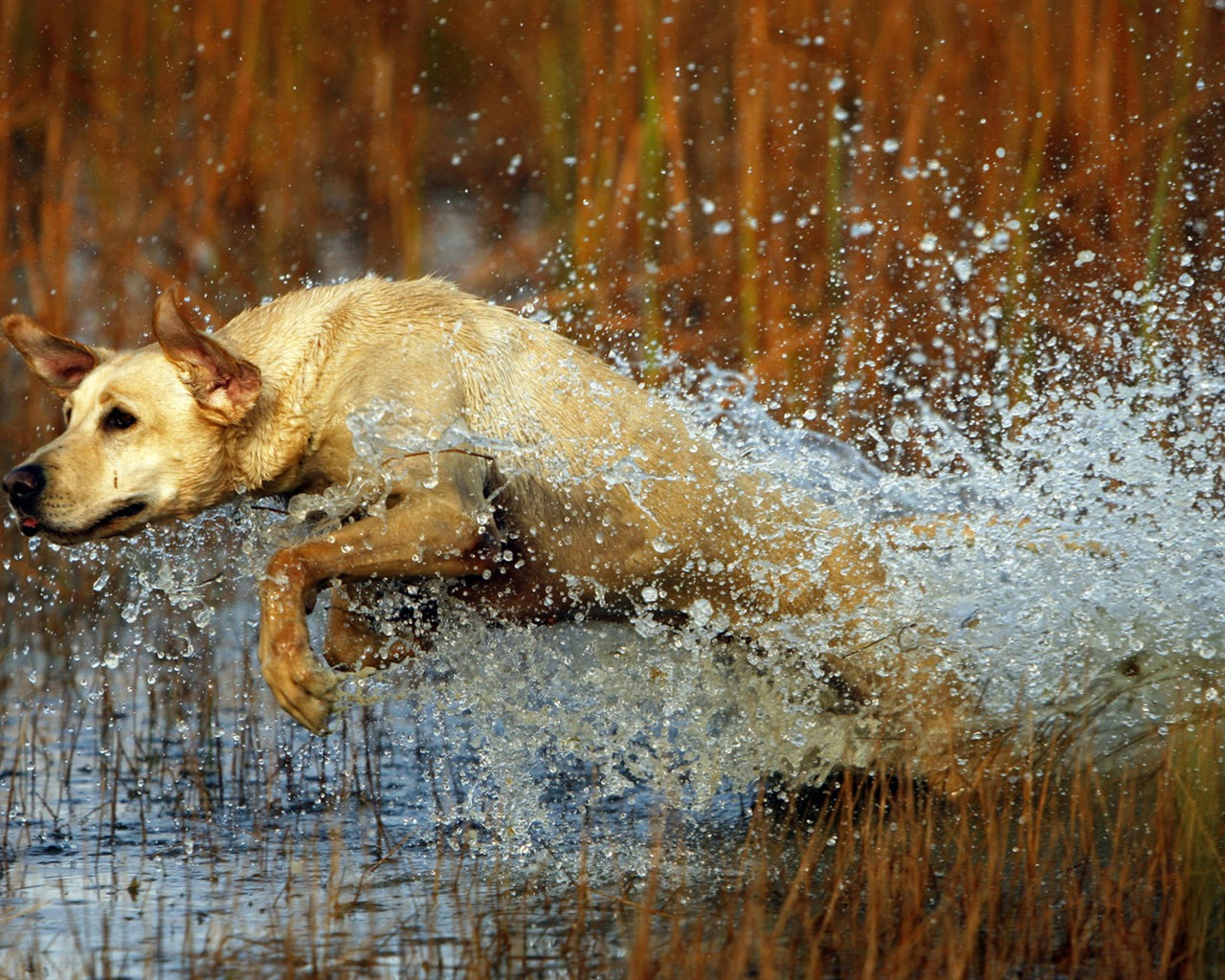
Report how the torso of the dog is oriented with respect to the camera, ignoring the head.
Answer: to the viewer's left
